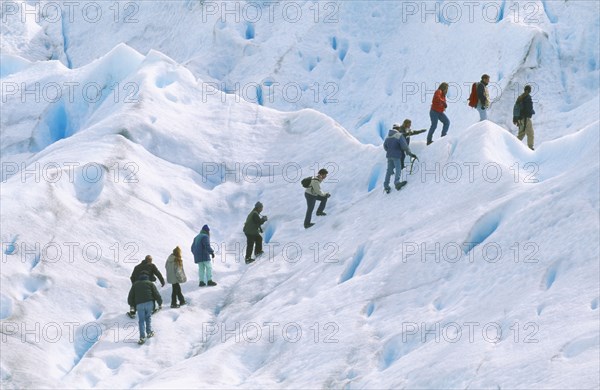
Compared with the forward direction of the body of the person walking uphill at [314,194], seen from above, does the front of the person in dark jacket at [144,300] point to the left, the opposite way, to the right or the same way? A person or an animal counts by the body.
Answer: to the left

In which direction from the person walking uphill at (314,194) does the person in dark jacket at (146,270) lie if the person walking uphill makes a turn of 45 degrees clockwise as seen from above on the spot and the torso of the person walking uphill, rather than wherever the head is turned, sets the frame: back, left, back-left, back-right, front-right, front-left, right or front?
right

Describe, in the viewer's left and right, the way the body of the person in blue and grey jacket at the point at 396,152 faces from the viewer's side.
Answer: facing away from the viewer and to the right of the viewer

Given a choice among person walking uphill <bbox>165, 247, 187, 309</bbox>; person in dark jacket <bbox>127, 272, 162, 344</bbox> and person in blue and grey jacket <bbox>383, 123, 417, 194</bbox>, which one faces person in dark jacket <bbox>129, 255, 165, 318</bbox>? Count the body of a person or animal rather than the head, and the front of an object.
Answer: person in dark jacket <bbox>127, 272, 162, 344</bbox>

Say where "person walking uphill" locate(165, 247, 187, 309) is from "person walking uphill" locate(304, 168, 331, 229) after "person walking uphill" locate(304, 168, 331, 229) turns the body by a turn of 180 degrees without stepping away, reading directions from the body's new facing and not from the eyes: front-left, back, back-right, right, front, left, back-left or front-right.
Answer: front-left

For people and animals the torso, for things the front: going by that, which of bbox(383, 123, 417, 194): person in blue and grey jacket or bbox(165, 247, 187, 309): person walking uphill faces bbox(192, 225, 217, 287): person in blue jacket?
the person walking uphill

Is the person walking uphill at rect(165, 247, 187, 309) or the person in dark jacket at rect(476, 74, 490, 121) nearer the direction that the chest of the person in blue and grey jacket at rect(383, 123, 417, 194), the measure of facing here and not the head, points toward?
the person in dark jacket

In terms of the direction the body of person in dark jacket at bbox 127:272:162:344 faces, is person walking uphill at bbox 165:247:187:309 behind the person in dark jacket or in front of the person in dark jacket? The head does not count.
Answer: in front

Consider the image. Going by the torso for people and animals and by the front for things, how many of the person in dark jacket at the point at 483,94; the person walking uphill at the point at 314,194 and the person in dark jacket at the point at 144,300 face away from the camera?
1

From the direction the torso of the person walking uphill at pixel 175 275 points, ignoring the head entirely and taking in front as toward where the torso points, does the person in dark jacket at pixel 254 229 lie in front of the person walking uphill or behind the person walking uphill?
in front

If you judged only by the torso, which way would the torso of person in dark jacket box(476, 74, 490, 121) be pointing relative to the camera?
to the viewer's right

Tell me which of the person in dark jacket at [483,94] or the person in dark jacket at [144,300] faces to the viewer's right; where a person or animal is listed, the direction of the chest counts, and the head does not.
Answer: the person in dark jacket at [483,94]

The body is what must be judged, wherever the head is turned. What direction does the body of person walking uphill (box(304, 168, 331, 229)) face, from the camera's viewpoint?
to the viewer's right

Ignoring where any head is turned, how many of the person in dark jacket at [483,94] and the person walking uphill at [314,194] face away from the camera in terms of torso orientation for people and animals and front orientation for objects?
0

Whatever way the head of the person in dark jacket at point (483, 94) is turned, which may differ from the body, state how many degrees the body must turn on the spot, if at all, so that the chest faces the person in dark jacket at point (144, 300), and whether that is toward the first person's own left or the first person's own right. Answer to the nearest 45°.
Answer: approximately 135° to the first person's own right

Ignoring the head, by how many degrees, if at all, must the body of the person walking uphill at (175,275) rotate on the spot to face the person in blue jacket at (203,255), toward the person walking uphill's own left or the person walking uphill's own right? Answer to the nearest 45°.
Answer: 0° — they already face them

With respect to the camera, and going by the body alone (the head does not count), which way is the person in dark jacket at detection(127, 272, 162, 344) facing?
away from the camera

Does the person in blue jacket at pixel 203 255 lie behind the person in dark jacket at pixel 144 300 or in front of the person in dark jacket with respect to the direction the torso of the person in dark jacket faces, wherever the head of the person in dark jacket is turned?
in front

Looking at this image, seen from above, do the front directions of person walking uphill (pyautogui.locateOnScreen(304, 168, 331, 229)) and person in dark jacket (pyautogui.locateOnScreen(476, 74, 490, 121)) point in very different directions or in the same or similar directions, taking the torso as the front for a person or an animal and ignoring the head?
same or similar directions
